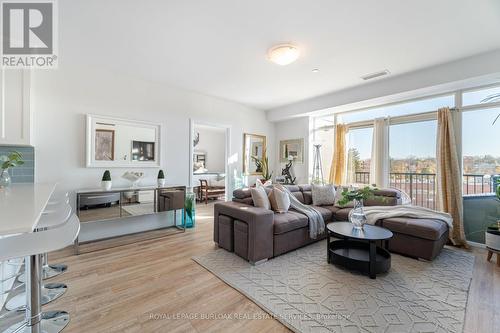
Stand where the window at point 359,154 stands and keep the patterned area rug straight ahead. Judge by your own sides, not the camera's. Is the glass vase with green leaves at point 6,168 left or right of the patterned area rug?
right

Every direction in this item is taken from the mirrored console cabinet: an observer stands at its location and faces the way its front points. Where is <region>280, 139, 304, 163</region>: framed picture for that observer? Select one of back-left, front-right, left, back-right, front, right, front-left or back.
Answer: front-left

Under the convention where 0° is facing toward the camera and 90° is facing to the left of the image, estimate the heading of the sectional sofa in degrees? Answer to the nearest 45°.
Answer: approximately 0°

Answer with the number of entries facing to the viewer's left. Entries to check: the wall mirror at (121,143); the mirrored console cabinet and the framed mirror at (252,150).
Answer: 0

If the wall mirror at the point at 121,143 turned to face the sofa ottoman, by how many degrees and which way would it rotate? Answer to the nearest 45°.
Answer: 0° — it already faces it

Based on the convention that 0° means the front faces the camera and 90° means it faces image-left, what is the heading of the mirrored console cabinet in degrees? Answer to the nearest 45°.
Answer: approximately 315°

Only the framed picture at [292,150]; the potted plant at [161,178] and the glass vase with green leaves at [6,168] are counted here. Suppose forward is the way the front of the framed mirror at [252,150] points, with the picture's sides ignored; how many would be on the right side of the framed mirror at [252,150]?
2

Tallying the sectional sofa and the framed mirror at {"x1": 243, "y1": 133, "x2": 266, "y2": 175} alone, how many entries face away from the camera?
0

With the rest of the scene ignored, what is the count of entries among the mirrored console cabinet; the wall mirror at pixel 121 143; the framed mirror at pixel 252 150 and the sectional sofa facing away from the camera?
0

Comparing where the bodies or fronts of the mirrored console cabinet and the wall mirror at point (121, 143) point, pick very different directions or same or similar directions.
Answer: same or similar directions

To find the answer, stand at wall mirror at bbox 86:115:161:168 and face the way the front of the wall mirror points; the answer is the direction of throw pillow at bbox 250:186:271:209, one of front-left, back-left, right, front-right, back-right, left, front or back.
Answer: front

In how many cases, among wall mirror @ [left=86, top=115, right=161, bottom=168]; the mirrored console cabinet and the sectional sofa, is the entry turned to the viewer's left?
0

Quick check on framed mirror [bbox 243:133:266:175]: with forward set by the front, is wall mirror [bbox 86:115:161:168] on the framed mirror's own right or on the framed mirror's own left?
on the framed mirror's own right

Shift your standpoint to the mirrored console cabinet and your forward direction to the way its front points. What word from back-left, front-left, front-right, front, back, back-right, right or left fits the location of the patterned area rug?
front

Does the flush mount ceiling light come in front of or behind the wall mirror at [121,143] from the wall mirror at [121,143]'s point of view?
in front

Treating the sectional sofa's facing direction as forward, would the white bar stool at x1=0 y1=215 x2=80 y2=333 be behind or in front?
in front

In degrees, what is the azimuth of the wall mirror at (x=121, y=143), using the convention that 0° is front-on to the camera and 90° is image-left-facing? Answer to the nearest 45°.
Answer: approximately 315°

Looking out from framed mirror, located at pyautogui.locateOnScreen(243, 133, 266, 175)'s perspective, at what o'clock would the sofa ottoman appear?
The sofa ottoman is roughly at 12 o'clock from the framed mirror.
